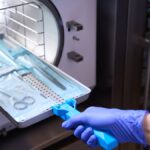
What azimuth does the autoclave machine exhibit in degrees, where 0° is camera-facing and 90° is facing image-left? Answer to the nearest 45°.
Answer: approximately 315°
